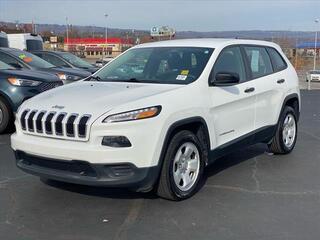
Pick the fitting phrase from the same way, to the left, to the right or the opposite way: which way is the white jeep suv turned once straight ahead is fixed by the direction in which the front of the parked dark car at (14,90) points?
to the right

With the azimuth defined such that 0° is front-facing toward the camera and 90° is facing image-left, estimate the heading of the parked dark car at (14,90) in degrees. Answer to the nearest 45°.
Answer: approximately 315°

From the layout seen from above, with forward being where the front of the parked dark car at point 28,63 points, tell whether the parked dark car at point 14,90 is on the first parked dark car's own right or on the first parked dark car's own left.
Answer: on the first parked dark car's own right

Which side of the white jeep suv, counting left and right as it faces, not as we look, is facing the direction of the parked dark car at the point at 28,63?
right

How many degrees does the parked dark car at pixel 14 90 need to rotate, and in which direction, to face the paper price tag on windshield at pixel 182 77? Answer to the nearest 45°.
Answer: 0° — it already faces it

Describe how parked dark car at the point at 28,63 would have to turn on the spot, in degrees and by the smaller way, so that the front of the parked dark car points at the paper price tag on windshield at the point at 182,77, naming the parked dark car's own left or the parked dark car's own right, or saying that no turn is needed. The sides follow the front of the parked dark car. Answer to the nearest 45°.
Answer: approximately 45° to the parked dark car's own right

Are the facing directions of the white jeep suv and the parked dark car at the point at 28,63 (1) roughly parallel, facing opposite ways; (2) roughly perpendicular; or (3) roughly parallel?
roughly perpendicular

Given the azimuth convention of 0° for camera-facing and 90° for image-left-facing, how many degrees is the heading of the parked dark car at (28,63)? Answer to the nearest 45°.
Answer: approximately 315°
